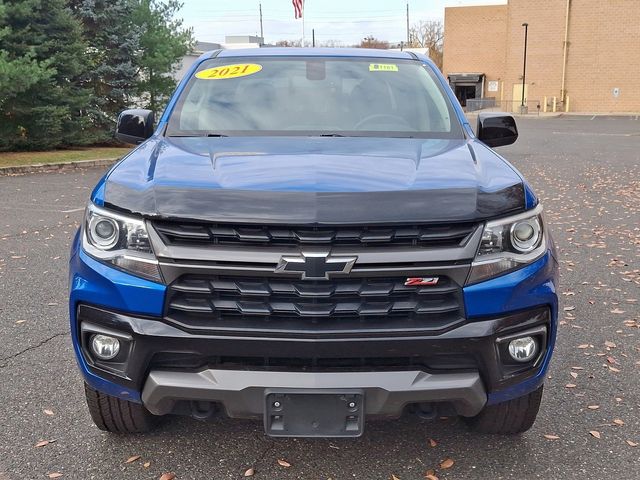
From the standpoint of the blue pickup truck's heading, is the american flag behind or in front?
behind

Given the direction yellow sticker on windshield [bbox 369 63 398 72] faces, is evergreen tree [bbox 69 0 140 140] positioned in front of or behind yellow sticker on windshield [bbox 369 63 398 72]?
behind

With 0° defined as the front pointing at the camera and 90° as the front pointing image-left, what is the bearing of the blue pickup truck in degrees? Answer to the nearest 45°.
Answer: approximately 0°

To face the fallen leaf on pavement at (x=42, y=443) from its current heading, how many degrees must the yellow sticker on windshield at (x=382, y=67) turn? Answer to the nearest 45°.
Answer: approximately 45° to its right

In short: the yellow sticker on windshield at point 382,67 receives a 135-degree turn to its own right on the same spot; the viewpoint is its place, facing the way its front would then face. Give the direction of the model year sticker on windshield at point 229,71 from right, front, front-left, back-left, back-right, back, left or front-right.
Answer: front-left

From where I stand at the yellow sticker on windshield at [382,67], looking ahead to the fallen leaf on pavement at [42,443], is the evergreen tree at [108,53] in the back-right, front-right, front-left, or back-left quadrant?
back-right

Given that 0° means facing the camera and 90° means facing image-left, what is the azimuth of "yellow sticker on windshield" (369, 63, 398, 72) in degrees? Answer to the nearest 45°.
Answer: approximately 0°
